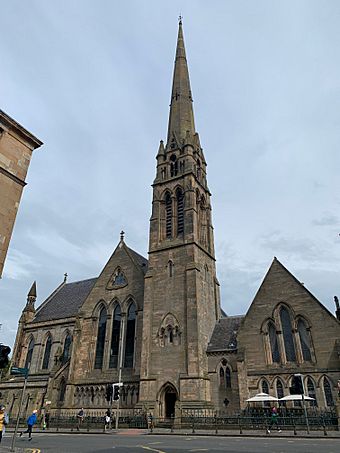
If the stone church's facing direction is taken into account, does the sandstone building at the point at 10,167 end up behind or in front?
in front

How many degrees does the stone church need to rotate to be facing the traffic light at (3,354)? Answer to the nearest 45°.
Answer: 0° — it already faces it

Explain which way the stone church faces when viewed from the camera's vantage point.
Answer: facing the viewer
